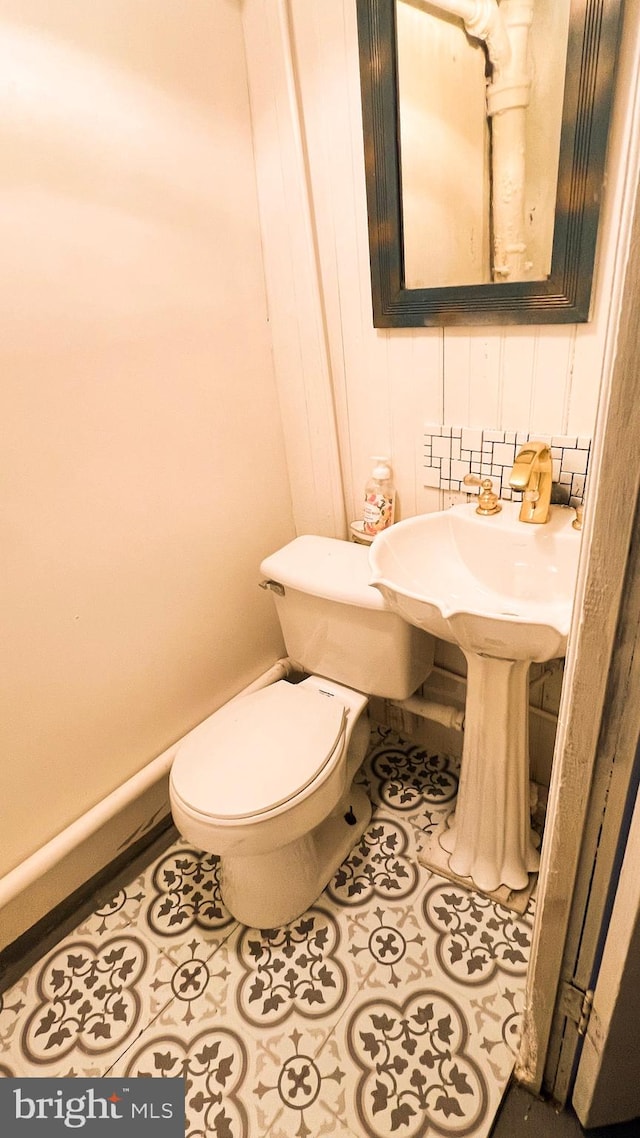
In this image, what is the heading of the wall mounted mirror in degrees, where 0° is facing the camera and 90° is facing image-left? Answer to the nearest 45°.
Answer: approximately 0°

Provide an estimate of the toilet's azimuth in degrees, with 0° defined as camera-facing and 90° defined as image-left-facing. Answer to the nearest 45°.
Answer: approximately 45°
